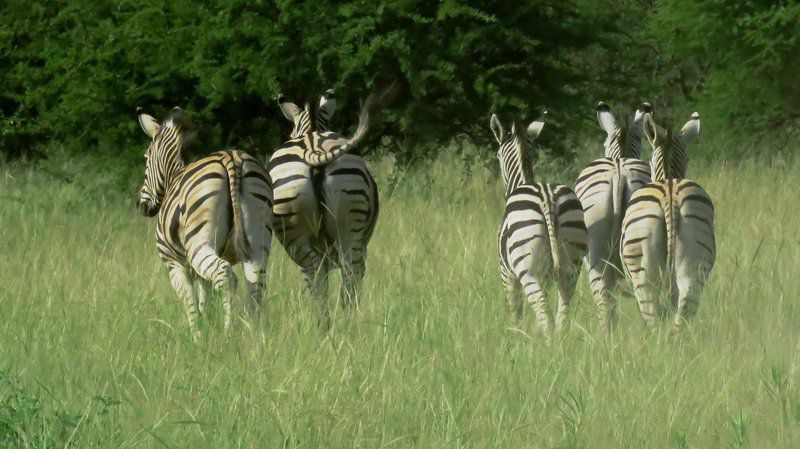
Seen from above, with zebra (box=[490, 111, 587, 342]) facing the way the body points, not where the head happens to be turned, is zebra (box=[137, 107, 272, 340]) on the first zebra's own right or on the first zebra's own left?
on the first zebra's own left

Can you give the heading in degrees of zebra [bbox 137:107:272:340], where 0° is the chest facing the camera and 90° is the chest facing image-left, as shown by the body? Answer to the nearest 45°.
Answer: approximately 135°

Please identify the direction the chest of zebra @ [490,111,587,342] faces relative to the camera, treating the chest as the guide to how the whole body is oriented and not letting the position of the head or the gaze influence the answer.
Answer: away from the camera

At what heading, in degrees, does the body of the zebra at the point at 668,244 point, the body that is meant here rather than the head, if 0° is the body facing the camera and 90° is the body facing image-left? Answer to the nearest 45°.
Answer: approximately 180°

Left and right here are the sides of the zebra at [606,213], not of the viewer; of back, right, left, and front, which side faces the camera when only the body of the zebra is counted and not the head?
back

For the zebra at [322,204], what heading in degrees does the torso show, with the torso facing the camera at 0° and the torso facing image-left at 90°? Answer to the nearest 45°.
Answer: approximately 180°

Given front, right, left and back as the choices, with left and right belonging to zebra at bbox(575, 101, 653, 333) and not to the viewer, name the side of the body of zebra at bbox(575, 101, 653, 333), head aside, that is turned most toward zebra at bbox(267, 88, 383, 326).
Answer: left
